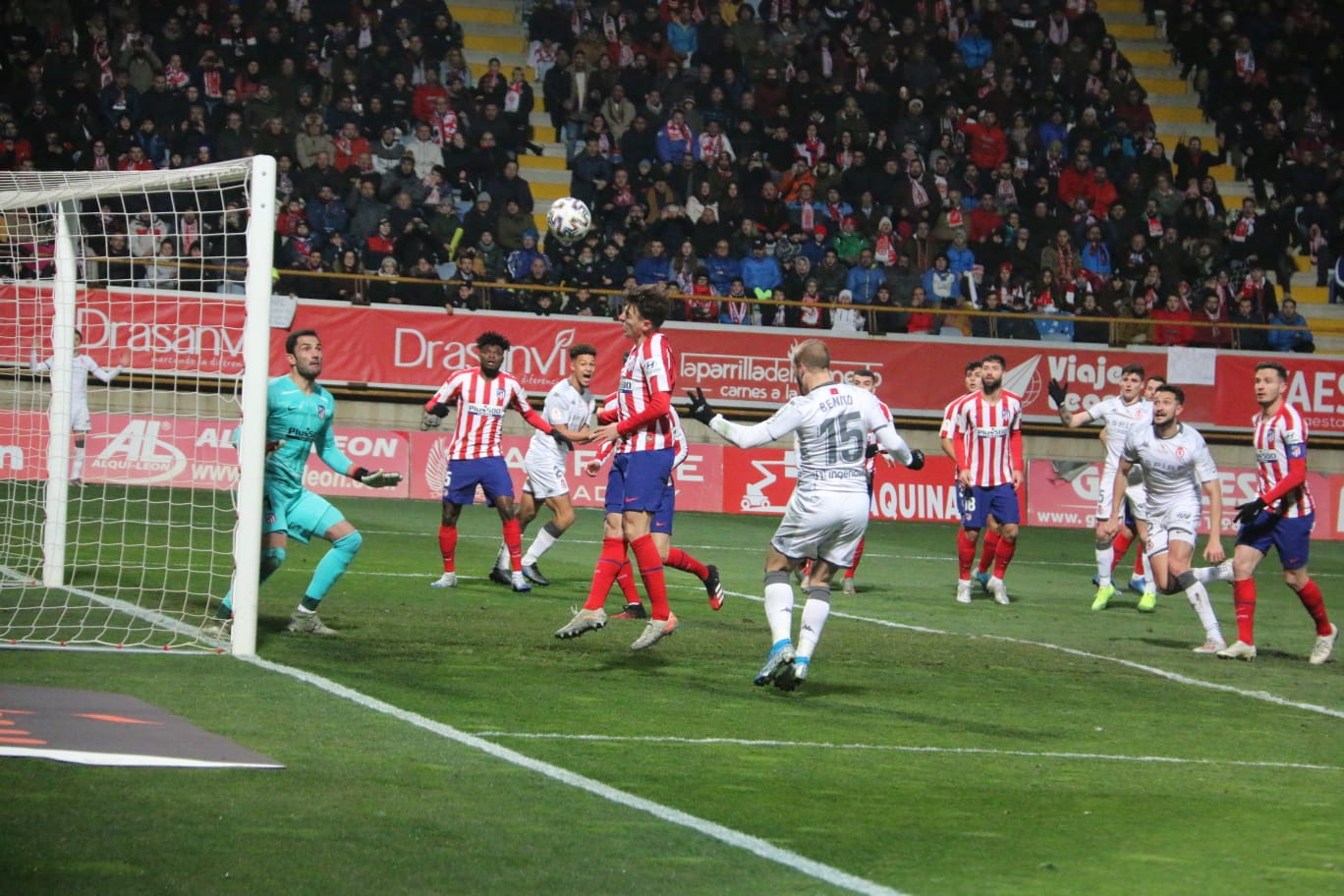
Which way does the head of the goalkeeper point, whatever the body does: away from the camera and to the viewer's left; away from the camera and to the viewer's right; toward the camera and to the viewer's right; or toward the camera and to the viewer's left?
toward the camera and to the viewer's right

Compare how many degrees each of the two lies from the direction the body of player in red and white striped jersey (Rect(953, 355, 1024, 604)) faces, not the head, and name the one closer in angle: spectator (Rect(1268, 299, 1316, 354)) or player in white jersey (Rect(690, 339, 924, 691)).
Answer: the player in white jersey

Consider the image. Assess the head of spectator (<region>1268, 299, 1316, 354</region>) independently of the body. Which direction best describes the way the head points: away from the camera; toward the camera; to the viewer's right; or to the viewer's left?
toward the camera

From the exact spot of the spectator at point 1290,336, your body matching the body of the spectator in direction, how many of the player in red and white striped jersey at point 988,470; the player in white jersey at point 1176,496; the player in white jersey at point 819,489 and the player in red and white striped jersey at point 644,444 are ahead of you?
4

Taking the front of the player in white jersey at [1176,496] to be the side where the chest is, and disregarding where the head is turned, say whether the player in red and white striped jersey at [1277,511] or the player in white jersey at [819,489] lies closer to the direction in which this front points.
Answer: the player in white jersey

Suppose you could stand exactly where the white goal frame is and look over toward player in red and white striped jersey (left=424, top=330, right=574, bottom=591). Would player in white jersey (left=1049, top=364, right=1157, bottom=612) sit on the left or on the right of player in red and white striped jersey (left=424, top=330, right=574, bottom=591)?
right

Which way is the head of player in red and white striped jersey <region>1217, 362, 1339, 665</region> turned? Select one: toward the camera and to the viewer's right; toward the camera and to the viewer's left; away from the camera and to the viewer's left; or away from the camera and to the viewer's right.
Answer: toward the camera and to the viewer's left

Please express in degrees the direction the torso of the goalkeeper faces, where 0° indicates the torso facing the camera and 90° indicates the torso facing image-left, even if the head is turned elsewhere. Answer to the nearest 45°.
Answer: approximately 315°

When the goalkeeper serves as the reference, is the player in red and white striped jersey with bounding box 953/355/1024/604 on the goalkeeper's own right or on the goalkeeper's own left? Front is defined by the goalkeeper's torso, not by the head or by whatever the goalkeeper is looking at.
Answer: on the goalkeeper's own left

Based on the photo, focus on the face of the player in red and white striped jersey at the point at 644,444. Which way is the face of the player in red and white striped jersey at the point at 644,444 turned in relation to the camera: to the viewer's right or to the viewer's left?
to the viewer's left

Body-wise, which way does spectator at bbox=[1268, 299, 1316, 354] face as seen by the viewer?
toward the camera

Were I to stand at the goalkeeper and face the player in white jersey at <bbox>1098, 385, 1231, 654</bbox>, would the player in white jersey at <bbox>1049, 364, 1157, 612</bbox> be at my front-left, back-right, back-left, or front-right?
front-left

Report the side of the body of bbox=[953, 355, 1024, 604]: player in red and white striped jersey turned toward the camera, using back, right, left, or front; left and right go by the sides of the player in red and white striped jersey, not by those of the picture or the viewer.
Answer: front

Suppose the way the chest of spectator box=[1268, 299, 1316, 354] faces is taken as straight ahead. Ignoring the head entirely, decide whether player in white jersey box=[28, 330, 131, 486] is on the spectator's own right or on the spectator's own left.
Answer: on the spectator's own right

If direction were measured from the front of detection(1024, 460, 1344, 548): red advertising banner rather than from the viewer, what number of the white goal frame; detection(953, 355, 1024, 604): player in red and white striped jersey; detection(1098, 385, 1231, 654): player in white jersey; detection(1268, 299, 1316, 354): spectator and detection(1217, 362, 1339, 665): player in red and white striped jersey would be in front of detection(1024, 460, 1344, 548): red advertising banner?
4

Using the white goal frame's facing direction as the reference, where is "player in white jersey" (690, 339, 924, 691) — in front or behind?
in front

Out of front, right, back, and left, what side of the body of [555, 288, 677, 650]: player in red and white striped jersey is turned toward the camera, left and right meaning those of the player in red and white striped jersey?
left

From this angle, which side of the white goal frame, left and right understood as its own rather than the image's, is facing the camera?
right
